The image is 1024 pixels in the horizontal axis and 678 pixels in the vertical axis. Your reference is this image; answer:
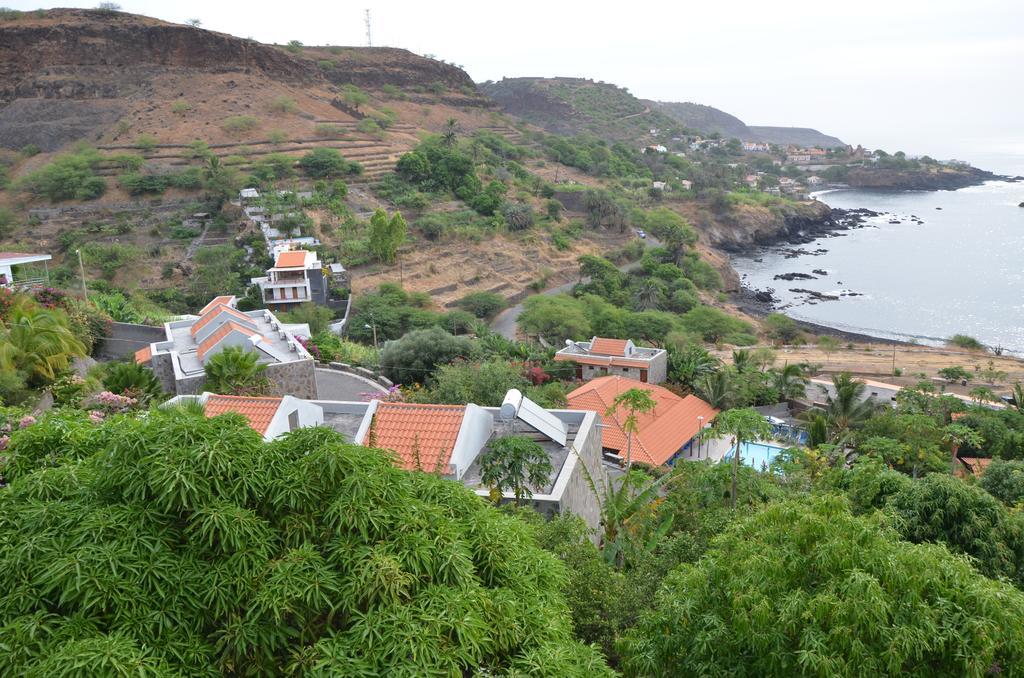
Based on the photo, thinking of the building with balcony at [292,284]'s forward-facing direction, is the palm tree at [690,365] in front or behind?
in front

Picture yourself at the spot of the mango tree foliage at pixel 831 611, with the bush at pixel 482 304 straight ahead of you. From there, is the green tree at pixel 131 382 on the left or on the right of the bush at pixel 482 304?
left

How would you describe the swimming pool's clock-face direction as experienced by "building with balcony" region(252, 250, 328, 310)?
The swimming pool is roughly at 11 o'clock from the building with balcony.

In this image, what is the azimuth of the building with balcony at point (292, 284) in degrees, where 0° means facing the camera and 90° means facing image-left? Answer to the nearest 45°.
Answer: approximately 0°

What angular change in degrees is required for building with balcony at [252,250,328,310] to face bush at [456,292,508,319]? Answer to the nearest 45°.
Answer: approximately 90° to its left

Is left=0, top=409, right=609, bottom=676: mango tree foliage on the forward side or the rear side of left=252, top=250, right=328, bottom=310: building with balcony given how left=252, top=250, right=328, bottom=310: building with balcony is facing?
on the forward side

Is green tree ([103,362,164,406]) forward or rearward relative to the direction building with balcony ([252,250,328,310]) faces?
forward

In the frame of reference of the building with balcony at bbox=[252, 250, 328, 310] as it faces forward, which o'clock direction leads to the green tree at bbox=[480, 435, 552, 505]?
The green tree is roughly at 12 o'clock from the building with balcony.

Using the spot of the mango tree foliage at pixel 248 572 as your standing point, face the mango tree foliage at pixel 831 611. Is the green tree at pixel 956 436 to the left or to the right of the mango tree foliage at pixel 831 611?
left

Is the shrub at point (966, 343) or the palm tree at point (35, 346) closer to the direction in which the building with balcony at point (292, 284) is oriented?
the palm tree
